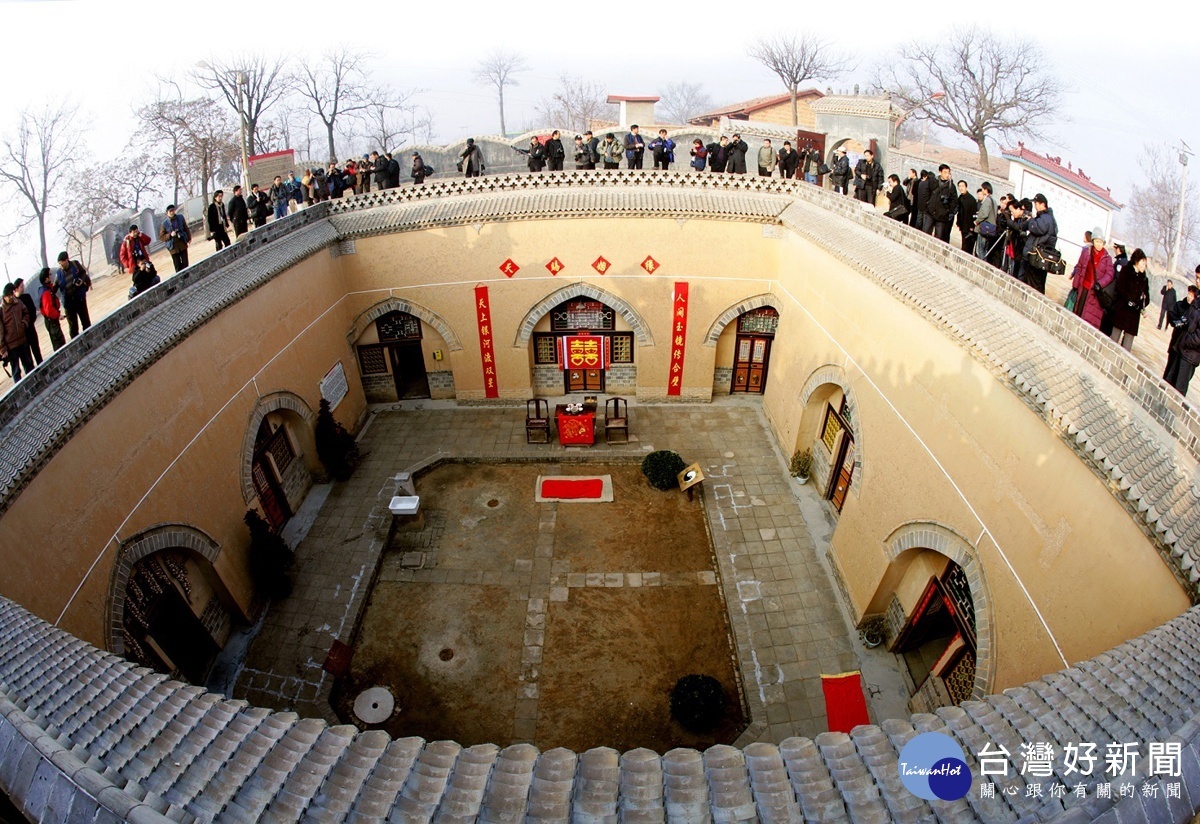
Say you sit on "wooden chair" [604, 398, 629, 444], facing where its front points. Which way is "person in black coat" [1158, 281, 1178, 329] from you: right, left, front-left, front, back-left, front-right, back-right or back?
front-left

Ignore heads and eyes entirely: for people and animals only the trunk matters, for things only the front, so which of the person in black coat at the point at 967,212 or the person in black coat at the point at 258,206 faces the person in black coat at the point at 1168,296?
the person in black coat at the point at 258,206

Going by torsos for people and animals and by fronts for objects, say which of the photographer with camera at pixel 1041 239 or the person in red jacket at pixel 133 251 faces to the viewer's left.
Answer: the photographer with camera

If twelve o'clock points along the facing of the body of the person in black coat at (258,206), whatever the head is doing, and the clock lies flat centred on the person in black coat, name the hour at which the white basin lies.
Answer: The white basin is roughly at 1 o'clock from the person in black coat.

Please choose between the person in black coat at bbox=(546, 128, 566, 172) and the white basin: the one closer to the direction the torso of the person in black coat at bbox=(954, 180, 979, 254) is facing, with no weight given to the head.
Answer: the white basin

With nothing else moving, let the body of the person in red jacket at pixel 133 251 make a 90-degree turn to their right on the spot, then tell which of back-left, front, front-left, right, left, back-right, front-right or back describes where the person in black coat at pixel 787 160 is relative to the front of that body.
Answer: back-left

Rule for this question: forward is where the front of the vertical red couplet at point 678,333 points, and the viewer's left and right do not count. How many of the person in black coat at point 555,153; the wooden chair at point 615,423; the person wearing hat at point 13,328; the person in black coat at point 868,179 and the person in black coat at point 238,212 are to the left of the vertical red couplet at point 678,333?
1

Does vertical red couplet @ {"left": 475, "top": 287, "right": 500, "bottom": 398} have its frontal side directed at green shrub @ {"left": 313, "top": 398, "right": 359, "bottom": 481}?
no

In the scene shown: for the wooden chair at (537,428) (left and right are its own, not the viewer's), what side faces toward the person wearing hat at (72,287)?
right

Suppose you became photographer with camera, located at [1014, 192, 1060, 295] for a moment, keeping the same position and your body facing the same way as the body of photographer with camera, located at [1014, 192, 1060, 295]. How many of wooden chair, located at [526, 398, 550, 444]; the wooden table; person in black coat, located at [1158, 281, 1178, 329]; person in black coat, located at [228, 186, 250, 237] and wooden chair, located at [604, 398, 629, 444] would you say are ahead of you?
4

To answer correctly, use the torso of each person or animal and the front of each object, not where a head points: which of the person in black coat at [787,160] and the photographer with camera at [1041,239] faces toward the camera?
the person in black coat

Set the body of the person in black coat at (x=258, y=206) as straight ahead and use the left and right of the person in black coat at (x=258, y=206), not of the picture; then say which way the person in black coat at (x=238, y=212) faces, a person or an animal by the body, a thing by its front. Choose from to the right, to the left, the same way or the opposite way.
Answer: the same way

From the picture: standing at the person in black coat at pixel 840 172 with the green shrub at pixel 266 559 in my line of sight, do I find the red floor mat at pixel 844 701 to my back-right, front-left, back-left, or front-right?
front-left

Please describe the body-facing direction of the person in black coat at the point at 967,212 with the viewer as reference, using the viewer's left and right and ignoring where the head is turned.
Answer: facing the viewer and to the left of the viewer

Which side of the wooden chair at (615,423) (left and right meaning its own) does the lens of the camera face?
front

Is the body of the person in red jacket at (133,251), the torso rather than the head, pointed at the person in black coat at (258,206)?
no

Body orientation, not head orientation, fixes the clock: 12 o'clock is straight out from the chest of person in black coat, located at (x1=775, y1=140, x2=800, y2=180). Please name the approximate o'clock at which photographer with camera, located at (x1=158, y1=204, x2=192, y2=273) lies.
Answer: The photographer with camera is roughly at 2 o'clock from the person in black coat.

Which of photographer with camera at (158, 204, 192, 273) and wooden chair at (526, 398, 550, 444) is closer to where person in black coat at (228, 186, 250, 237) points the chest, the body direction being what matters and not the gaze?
the wooden chair

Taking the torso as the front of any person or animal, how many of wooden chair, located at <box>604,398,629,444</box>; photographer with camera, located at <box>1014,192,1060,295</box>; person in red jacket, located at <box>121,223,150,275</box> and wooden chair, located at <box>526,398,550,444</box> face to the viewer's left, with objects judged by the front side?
1

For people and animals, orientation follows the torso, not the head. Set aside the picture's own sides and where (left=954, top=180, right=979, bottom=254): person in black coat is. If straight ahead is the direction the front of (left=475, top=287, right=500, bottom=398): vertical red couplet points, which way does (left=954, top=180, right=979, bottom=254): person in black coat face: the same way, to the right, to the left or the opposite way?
to the right

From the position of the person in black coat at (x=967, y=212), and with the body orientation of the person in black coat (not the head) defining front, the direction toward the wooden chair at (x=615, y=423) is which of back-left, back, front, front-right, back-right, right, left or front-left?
front-right

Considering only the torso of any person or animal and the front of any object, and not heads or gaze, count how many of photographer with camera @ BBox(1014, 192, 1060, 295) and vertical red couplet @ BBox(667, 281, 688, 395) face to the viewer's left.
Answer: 1

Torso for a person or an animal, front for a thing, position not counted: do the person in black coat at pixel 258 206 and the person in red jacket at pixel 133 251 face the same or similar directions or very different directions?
same or similar directions

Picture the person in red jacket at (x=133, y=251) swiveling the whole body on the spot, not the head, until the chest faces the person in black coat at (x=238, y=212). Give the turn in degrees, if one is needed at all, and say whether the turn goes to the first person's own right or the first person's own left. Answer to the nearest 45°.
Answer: approximately 90° to the first person's own left
